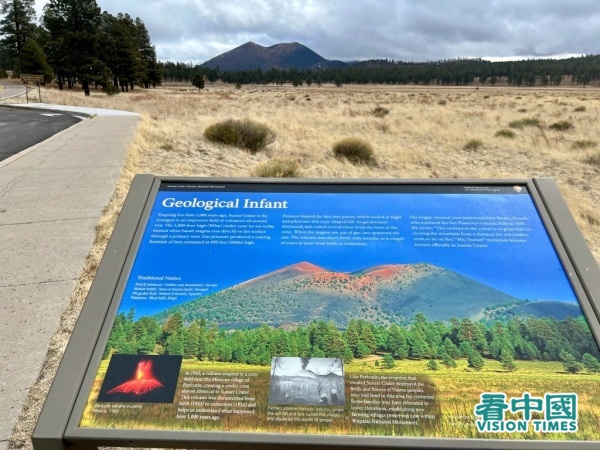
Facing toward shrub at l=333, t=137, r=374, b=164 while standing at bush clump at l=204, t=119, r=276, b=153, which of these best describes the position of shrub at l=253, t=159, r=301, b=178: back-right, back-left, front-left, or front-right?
front-right

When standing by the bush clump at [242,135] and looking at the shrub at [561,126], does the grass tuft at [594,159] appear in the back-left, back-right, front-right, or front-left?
front-right

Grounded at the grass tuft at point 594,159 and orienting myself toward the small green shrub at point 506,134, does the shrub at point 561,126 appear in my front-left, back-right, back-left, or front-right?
front-right

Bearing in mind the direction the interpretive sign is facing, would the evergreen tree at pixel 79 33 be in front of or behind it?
behind

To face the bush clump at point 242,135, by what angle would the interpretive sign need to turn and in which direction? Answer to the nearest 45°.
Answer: approximately 180°

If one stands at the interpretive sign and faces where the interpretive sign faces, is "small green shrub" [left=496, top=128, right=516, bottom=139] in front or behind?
behind

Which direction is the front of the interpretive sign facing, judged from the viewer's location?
facing the viewer

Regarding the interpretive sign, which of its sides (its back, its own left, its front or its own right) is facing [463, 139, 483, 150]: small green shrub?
back

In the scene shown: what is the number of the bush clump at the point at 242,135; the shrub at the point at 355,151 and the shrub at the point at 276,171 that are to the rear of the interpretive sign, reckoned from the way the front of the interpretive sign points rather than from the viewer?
3

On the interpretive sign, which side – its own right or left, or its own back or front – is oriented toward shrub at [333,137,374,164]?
back

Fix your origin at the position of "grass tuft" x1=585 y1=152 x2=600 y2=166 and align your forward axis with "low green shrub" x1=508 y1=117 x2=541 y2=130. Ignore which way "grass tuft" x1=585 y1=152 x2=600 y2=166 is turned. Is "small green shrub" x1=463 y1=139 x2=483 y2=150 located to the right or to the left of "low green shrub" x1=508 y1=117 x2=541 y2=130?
left

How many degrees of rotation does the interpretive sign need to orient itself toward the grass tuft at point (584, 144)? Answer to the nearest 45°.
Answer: approximately 135° to its left

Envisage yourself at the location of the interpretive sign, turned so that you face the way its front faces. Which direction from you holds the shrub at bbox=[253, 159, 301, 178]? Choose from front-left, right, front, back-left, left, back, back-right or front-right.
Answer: back
